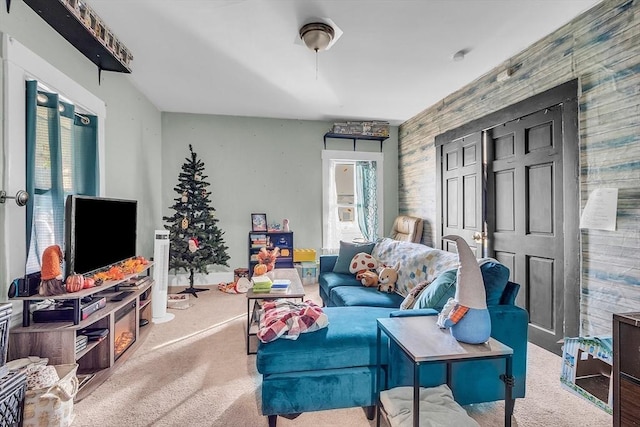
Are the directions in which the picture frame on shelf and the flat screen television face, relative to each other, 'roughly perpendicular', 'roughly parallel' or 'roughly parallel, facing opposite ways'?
roughly perpendicular

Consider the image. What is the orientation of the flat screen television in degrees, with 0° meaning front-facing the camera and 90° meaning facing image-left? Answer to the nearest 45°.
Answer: approximately 315°

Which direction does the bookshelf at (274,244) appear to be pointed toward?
toward the camera

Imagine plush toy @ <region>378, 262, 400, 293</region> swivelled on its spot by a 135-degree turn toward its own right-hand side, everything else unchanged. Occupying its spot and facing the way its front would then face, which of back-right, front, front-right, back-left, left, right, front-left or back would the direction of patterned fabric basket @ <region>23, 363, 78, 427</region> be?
back-left

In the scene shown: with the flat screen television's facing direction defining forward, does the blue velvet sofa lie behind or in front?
in front

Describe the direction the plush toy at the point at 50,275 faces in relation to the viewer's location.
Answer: facing the viewer and to the right of the viewer

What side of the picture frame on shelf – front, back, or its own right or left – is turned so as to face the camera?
front

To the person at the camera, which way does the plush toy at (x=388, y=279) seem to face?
facing the viewer and to the left of the viewer

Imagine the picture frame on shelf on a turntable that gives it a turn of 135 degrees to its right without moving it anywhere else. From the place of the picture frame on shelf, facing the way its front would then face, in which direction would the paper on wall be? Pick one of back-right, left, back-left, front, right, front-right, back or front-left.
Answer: back

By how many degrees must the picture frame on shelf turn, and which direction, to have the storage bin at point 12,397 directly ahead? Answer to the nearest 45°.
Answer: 0° — it already faces it

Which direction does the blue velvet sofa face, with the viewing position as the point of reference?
facing to the left of the viewer

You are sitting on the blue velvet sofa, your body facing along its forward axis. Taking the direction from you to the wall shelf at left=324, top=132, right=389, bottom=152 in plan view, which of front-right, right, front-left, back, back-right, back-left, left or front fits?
right
